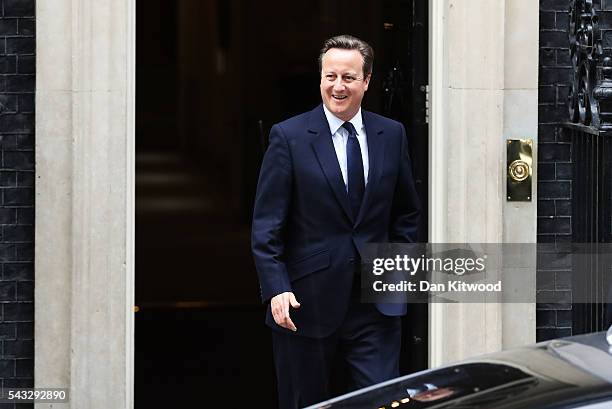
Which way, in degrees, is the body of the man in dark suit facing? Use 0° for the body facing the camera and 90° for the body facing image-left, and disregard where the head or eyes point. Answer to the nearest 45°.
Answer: approximately 0°

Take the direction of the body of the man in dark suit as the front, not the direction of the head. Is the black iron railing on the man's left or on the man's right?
on the man's left
